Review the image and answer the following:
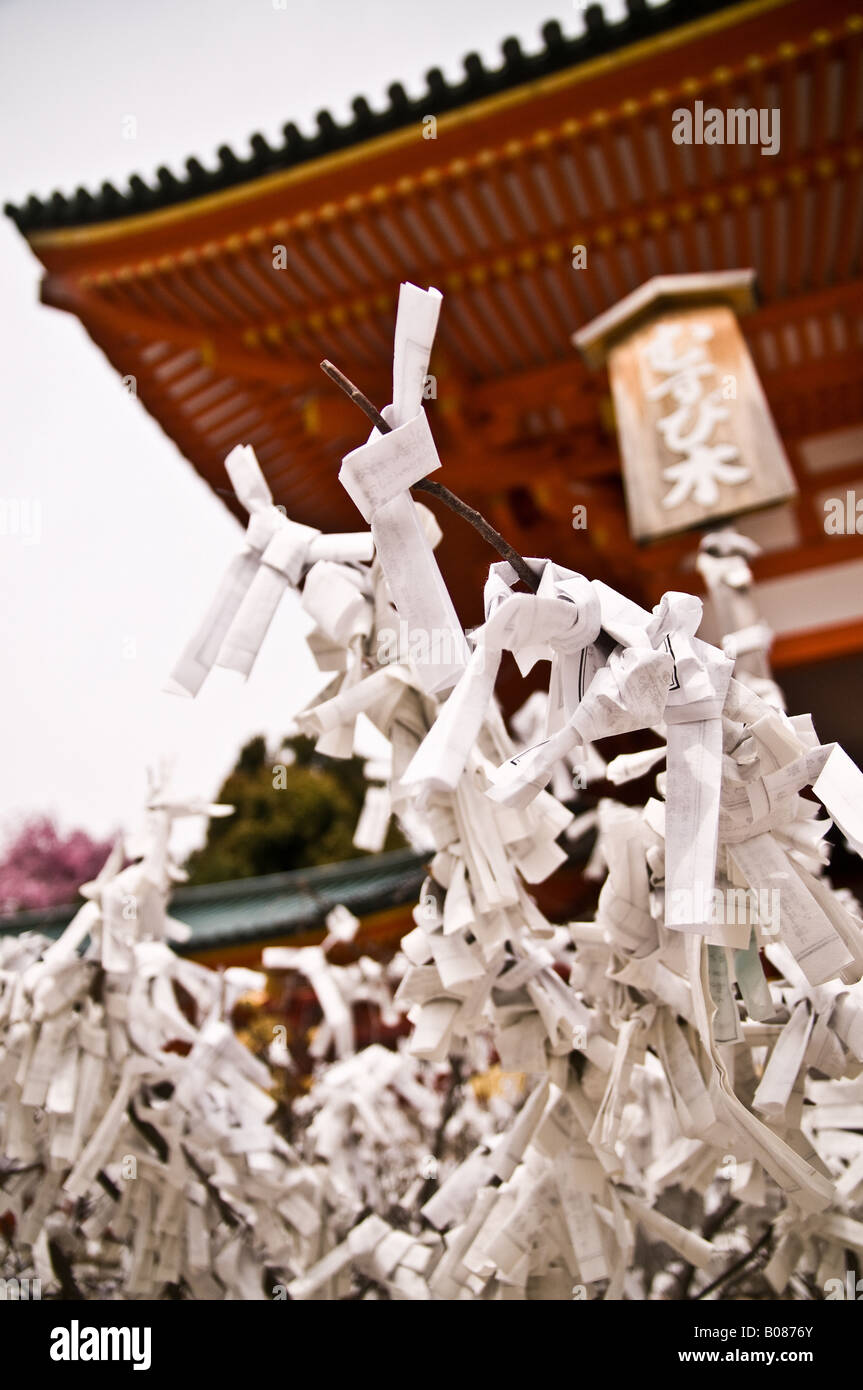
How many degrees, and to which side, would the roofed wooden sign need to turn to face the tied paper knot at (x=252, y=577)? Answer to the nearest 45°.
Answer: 0° — it already faces it

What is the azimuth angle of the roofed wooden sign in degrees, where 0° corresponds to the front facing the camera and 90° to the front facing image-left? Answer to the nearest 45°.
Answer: approximately 0°

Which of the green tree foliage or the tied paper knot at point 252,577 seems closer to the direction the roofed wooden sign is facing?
the tied paper knot

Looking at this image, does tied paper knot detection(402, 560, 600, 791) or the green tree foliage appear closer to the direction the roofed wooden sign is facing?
the tied paper knot

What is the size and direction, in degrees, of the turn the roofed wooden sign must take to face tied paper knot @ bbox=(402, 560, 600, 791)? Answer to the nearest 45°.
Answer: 0° — it already faces it

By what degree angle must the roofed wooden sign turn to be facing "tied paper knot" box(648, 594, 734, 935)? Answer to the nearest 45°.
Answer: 0° — it already faces it

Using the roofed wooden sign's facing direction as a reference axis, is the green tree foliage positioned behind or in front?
behind

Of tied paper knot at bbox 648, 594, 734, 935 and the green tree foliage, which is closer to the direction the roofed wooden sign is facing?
the tied paper knot
